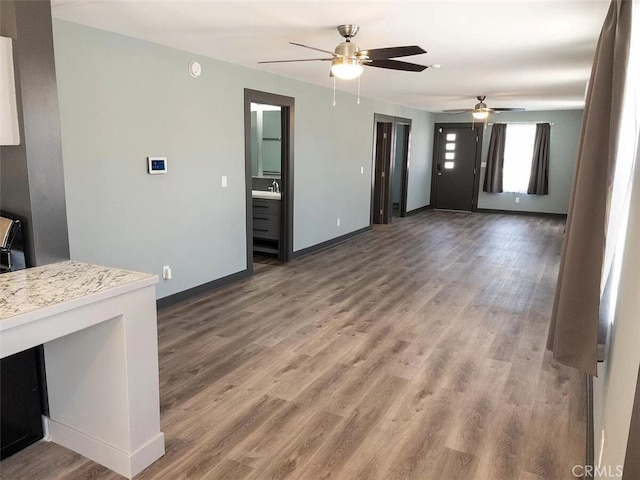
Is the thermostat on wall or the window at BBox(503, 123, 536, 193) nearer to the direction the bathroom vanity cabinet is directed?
the thermostat on wall

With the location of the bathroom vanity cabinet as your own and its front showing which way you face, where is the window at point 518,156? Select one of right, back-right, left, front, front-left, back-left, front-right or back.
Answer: back

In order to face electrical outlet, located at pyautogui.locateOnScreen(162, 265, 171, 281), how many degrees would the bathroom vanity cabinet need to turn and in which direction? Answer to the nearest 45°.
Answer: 0° — it already faces it

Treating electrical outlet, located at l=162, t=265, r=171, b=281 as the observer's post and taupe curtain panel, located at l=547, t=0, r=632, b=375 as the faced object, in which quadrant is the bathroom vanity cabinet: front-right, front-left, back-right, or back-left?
back-left

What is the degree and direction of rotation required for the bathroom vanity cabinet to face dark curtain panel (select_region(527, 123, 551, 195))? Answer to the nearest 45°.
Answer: approximately 180°

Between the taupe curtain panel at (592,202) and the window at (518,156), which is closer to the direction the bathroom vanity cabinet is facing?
the taupe curtain panel

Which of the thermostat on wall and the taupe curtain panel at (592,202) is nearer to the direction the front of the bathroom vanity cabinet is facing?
the thermostat on wall

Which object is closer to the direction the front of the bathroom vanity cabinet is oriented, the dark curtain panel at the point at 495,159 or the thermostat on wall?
the thermostat on wall

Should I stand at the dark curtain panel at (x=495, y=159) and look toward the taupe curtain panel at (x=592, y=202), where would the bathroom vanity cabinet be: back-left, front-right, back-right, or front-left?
front-right

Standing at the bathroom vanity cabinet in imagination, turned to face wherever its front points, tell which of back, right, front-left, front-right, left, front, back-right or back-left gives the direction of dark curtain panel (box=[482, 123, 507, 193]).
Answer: back

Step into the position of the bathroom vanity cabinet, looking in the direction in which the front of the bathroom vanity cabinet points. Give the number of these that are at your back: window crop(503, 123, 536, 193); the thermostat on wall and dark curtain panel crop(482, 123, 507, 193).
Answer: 2

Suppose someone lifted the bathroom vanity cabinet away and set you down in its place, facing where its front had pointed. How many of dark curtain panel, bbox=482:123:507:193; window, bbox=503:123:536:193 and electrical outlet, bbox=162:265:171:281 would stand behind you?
2

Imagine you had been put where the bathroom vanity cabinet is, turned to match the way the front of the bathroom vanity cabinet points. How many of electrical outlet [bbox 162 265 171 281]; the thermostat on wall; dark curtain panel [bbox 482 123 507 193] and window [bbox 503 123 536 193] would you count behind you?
2

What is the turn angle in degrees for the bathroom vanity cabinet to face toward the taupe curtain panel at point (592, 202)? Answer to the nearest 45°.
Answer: approximately 45° to its left

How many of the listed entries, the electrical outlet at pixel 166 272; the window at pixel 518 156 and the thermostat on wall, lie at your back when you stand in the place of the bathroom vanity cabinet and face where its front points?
1
